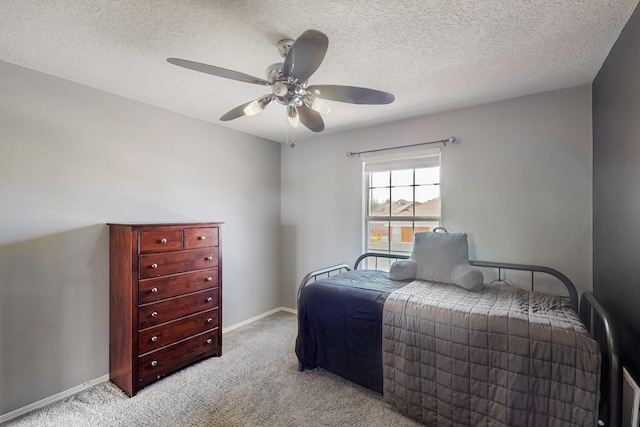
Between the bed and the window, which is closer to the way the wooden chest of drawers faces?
the bed

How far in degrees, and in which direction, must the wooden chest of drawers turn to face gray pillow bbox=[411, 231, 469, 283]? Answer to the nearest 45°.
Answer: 0° — it already faces it

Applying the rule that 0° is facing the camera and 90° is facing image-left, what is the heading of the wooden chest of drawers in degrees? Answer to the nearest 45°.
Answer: approximately 315°

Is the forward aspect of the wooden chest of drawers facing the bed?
yes

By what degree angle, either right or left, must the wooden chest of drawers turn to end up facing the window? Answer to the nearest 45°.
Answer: approximately 45° to its left
